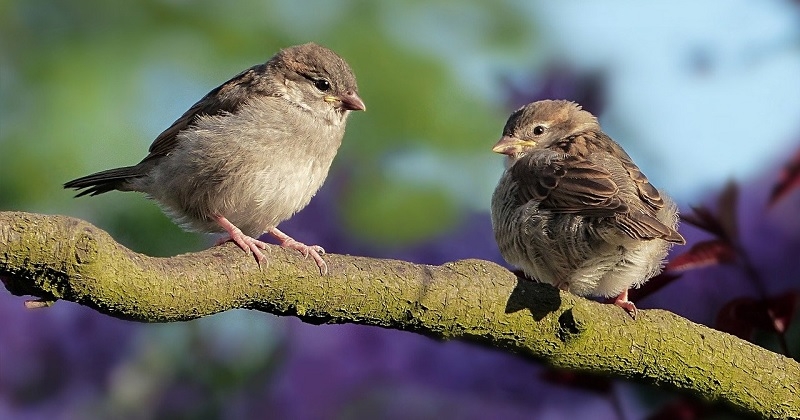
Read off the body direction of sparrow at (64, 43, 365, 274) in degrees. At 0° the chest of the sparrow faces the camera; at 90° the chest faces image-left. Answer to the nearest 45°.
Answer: approximately 315°

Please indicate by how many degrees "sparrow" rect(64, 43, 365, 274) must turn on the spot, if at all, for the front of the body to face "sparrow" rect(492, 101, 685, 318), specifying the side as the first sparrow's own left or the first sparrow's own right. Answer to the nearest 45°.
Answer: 0° — it already faces it

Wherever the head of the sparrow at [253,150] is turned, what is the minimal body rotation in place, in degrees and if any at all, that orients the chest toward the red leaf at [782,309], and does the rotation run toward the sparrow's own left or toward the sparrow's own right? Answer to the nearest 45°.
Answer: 0° — it already faces it

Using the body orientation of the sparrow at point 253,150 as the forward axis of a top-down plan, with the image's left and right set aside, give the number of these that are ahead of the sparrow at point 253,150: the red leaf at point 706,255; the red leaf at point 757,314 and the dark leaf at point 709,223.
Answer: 3
